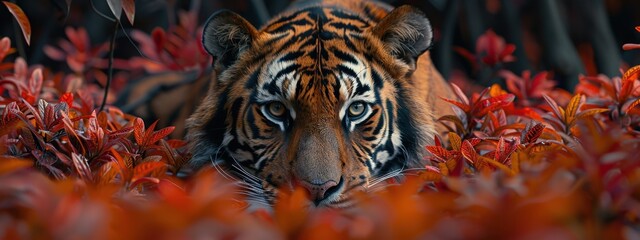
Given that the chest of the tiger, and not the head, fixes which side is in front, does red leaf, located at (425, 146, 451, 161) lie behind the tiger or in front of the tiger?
in front

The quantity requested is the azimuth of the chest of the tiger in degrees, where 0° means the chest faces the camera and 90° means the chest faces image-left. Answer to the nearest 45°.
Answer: approximately 0°

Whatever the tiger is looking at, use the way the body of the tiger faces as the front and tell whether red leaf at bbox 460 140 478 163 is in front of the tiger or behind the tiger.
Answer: in front

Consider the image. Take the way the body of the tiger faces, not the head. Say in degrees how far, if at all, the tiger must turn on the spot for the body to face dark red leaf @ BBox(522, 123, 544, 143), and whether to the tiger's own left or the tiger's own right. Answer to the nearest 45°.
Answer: approximately 45° to the tiger's own left

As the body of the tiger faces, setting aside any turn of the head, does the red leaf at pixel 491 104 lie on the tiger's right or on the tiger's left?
on the tiger's left
